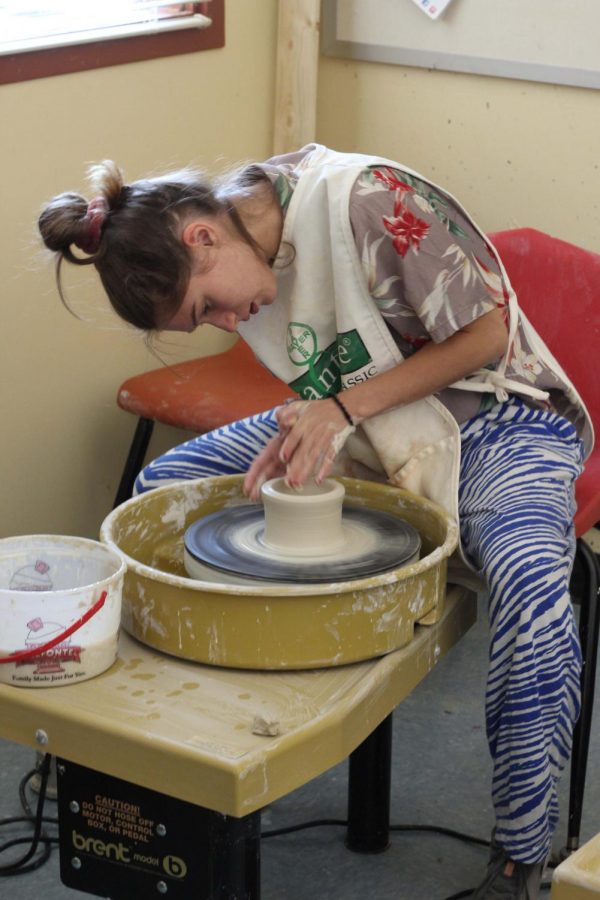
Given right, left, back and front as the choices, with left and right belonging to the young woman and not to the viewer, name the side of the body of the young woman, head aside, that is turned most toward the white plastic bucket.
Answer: front

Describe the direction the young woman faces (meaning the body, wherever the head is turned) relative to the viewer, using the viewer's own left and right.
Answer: facing the viewer and to the left of the viewer

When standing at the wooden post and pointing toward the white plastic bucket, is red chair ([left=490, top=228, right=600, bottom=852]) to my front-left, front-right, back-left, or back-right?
front-left
